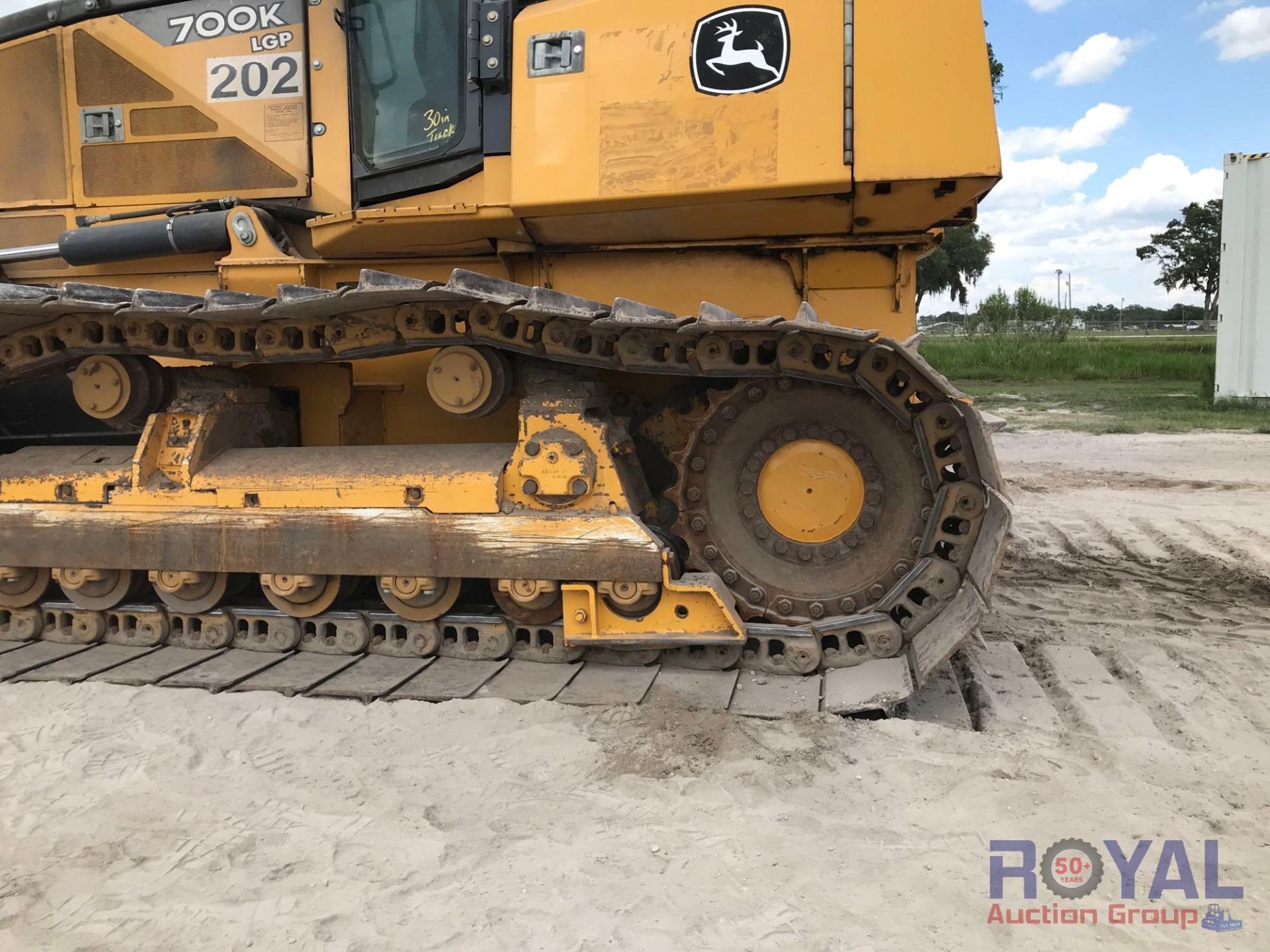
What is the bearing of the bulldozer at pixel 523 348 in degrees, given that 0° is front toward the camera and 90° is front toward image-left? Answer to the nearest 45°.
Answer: approximately 90°
